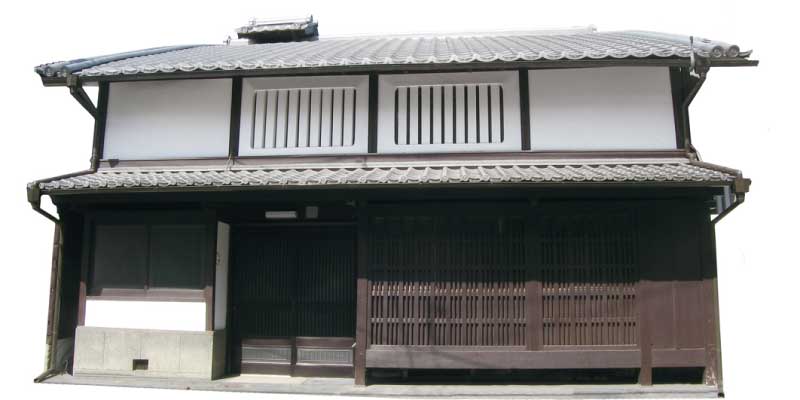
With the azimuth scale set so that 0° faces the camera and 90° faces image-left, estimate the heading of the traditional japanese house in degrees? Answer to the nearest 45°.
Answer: approximately 0°
